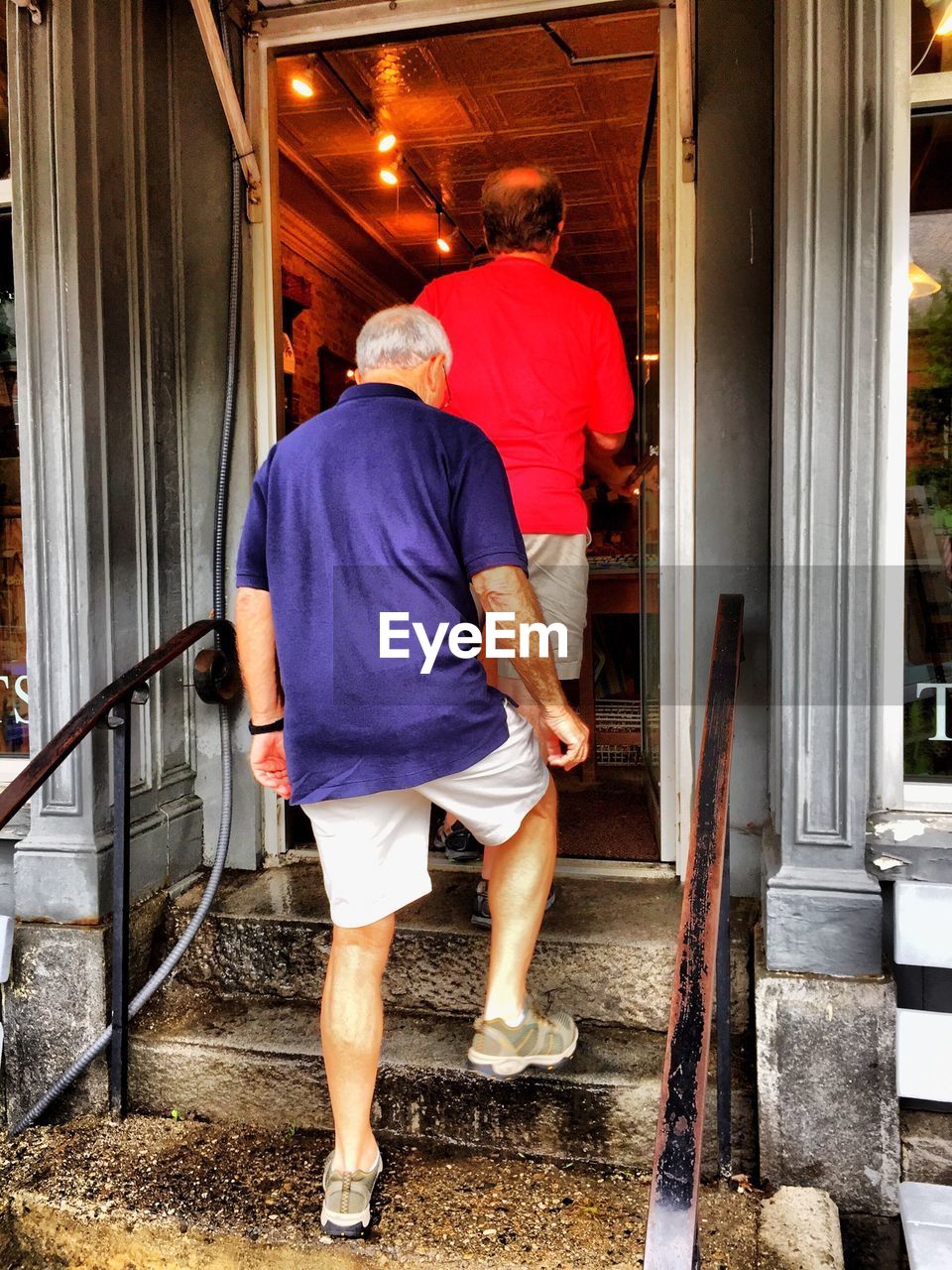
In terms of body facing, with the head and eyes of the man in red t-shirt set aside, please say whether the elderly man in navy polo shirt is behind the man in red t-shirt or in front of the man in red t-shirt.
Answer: behind

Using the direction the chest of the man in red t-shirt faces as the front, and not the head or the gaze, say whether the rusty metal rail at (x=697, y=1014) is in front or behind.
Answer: behind

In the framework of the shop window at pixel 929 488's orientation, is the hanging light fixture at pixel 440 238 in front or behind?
behind

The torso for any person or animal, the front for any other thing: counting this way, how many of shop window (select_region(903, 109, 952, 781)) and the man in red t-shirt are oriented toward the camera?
1

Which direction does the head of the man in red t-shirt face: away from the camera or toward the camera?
away from the camera

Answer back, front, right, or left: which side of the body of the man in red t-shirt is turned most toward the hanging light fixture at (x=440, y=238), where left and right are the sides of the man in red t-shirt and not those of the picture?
front

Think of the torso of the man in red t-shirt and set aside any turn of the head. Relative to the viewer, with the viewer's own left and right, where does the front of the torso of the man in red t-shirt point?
facing away from the viewer

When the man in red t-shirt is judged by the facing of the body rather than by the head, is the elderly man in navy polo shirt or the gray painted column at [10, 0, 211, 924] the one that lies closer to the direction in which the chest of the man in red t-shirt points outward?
the gray painted column

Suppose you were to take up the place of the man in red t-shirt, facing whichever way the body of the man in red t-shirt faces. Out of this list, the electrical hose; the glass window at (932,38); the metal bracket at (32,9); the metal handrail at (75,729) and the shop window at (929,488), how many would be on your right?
2

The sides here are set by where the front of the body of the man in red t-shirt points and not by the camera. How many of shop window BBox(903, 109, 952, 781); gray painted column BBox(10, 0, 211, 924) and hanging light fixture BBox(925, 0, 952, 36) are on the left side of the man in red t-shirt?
1

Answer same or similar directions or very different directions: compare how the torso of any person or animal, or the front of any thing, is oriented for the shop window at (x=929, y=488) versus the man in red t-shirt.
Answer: very different directions

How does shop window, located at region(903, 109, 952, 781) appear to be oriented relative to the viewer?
toward the camera
